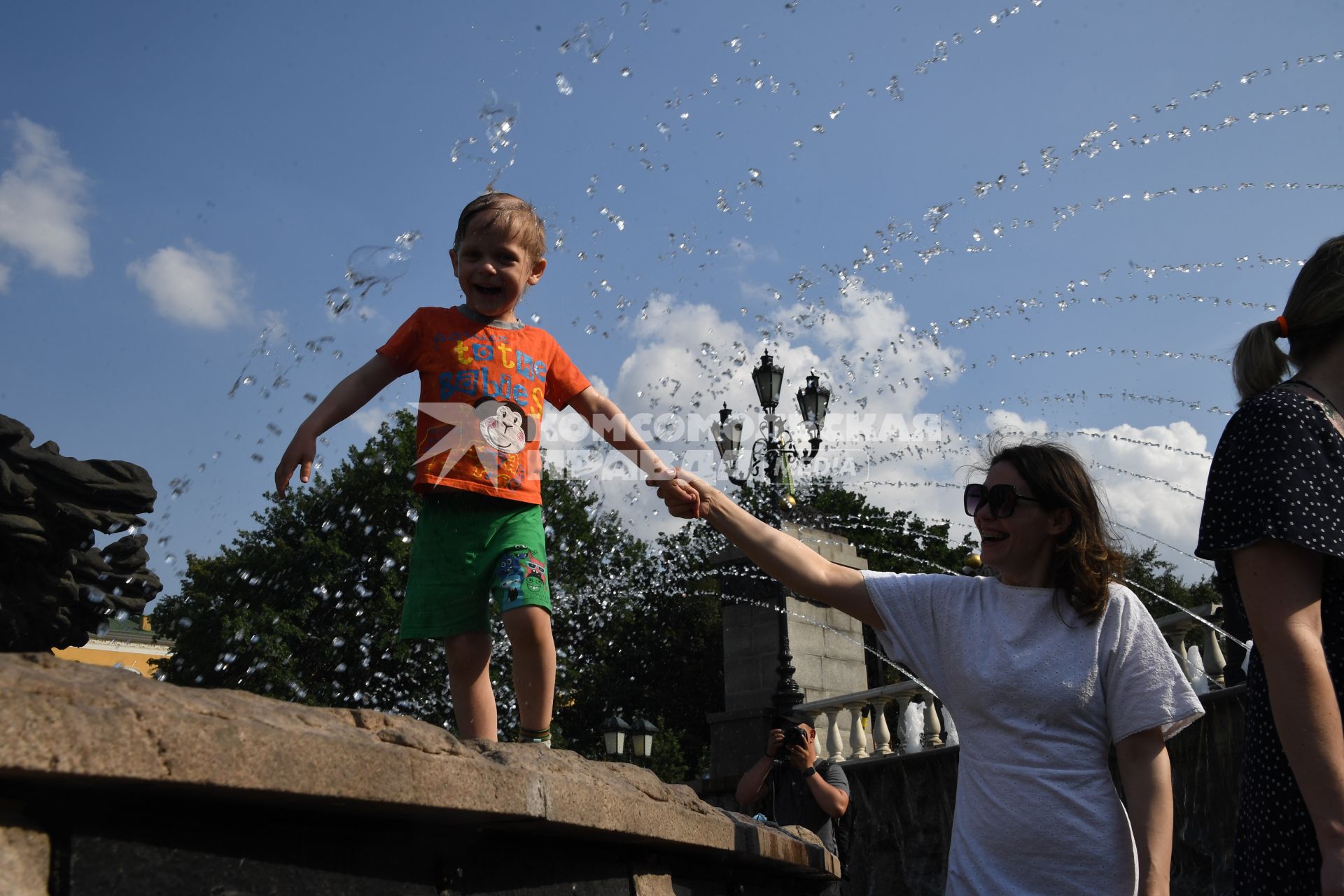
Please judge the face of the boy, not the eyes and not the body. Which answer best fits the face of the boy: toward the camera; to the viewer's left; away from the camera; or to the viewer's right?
toward the camera

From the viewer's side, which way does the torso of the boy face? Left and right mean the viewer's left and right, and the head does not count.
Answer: facing the viewer

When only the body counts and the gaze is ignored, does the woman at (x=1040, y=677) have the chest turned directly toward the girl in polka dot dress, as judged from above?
no

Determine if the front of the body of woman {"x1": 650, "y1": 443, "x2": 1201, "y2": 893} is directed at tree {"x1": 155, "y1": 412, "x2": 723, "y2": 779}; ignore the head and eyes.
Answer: no

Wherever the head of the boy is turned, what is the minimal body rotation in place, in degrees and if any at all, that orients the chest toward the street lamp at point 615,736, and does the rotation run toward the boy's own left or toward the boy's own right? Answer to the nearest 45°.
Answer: approximately 180°

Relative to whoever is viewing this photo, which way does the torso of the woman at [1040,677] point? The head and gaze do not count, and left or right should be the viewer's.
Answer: facing the viewer and to the left of the viewer

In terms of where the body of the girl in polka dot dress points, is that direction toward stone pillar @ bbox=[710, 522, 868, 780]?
no

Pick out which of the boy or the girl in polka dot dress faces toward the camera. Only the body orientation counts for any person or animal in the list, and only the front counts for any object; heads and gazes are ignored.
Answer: the boy

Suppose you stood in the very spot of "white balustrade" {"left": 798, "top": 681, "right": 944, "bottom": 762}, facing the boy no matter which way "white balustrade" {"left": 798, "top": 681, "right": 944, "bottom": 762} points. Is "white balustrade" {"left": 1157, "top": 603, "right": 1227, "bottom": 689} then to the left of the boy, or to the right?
left
